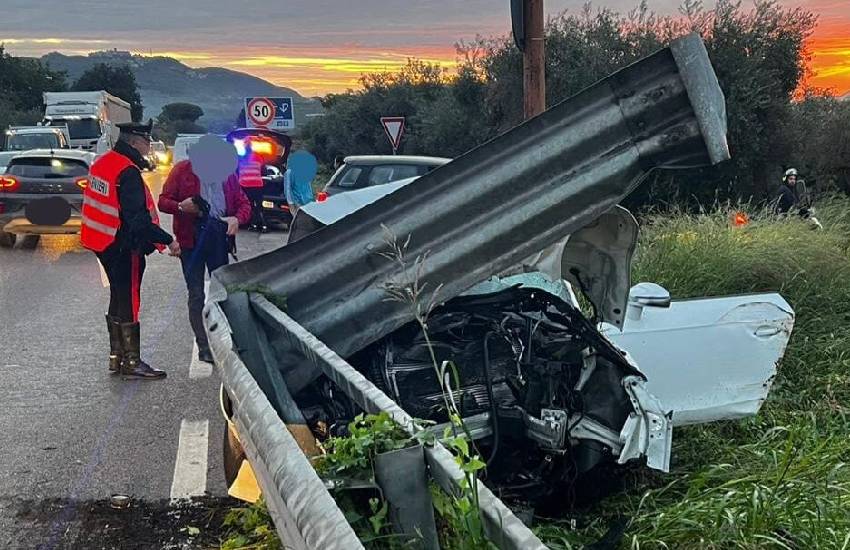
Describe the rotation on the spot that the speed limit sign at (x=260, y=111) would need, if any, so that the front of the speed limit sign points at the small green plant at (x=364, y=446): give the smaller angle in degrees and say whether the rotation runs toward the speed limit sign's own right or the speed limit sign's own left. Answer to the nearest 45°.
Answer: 0° — it already faces it

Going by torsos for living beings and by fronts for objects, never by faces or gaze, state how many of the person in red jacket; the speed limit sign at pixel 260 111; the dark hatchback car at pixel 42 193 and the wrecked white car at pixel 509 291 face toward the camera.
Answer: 3

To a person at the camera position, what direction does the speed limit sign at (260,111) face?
facing the viewer

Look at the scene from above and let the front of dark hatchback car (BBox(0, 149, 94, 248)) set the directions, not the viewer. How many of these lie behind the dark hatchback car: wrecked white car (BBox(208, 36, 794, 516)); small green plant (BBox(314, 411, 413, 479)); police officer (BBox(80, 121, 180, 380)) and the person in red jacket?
4

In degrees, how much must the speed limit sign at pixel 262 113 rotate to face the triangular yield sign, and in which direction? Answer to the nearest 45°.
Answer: approximately 45° to its left

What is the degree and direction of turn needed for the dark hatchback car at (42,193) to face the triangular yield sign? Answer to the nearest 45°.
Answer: approximately 90° to its right

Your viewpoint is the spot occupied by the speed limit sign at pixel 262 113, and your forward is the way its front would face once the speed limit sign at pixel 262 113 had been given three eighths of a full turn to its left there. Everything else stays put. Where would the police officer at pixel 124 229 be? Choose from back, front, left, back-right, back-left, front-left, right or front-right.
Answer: back-right

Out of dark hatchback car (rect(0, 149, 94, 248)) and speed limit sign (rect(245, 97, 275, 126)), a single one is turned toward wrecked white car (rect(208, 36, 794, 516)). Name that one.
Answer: the speed limit sign

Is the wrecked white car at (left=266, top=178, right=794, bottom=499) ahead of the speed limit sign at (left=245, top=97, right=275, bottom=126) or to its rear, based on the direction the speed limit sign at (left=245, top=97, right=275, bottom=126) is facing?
ahead

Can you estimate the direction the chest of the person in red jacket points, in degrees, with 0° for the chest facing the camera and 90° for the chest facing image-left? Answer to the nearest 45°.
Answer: approximately 0°

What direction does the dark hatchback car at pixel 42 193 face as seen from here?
away from the camera

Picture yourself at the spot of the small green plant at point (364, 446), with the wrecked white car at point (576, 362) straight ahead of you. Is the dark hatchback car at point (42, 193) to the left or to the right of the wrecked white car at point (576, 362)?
left

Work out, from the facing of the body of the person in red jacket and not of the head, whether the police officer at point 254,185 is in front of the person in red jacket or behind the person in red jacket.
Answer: behind

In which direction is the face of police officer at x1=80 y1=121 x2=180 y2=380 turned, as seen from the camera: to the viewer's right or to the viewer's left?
to the viewer's right
